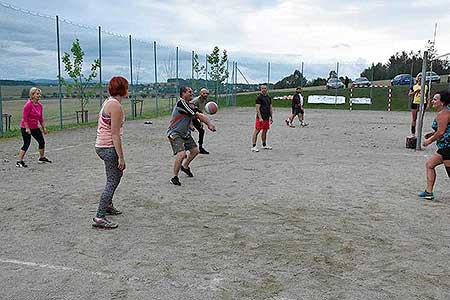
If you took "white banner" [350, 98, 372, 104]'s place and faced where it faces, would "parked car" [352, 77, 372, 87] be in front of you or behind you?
behind

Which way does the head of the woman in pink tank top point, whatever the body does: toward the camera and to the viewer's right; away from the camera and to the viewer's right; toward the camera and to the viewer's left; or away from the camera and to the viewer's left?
away from the camera and to the viewer's right

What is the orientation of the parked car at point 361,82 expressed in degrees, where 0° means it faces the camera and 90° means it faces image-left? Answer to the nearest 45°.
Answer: approximately 45°

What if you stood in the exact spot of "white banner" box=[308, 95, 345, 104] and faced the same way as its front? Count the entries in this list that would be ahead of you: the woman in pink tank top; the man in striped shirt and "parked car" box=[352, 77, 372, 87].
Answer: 2

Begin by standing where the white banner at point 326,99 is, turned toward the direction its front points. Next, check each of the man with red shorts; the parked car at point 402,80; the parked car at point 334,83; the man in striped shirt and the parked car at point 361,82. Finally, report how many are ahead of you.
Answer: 2

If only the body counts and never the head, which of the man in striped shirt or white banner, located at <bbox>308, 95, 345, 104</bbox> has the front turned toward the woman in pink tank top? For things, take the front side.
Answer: the white banner

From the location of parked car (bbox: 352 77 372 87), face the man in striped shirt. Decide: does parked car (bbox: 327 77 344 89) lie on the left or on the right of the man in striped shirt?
right

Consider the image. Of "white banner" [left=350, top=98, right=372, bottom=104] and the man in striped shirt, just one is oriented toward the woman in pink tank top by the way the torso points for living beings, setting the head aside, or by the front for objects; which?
the white banner

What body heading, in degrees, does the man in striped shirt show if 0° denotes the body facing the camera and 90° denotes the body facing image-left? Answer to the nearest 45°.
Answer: approximately 270°

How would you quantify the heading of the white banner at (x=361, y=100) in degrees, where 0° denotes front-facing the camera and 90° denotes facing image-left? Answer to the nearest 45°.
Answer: approximately 0°

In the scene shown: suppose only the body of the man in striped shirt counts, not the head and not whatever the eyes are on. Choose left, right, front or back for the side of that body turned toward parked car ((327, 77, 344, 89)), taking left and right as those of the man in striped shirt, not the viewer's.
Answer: left
